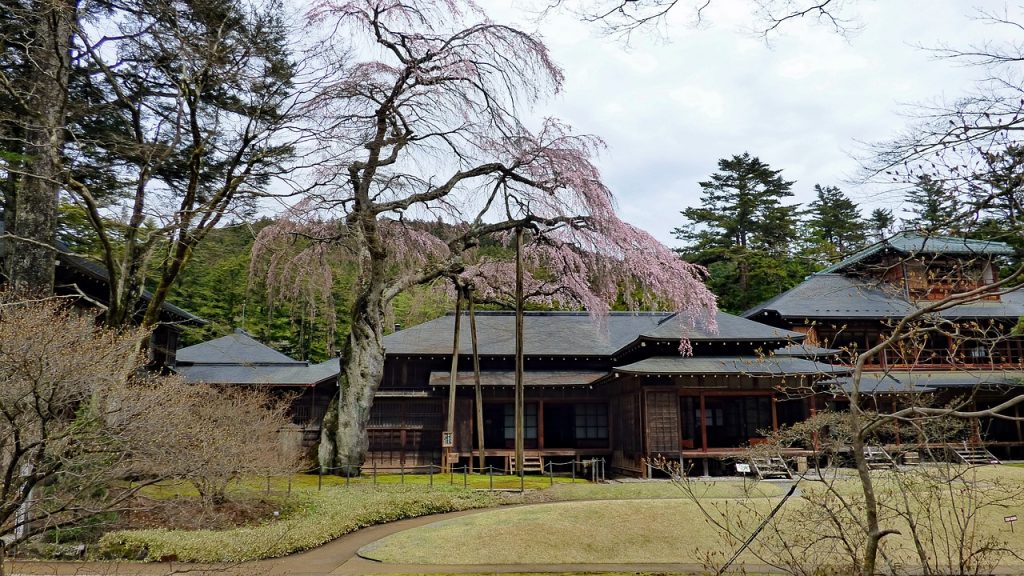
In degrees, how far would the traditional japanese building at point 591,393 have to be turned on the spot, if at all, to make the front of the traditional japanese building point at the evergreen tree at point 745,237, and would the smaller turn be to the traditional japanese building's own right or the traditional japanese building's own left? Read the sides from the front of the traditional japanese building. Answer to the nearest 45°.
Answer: approximately 135° to the traditional japanese building's own left

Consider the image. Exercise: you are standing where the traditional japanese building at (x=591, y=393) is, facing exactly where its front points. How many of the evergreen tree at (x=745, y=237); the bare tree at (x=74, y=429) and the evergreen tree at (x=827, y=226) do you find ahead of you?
1

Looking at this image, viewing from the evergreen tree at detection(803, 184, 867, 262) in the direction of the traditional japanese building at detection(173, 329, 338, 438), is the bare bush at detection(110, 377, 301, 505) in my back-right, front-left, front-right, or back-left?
front-left

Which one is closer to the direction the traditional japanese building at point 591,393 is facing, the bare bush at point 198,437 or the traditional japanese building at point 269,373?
the bare bush

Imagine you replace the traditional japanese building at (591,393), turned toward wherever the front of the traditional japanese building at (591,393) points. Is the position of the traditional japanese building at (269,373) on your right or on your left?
on your right

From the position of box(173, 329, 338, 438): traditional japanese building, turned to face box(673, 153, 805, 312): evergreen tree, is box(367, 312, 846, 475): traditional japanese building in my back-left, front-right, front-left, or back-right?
front-right

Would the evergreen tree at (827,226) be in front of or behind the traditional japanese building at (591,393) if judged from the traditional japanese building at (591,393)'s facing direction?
behind

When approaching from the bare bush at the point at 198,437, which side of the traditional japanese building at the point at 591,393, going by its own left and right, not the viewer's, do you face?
front

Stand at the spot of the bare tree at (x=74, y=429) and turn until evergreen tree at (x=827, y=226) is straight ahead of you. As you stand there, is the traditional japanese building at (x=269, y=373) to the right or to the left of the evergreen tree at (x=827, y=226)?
left

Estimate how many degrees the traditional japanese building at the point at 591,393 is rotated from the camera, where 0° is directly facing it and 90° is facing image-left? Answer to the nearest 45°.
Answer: approximately 0°

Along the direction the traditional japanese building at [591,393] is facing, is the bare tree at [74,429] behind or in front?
in front
